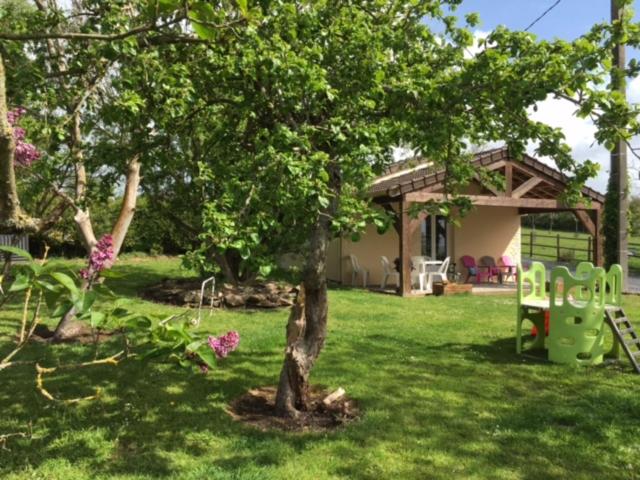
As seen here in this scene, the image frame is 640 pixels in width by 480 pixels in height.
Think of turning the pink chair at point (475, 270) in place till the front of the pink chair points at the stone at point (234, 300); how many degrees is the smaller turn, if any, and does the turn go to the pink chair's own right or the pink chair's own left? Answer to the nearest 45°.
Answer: approximately 135° to the pink chair's own right

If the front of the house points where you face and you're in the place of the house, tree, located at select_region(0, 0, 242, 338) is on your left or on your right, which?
on your right
